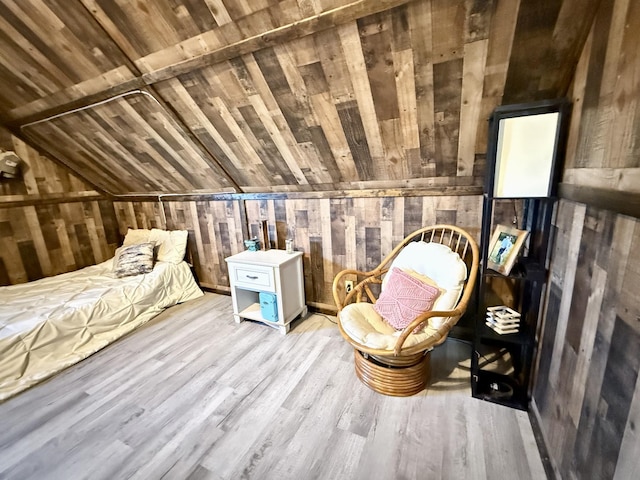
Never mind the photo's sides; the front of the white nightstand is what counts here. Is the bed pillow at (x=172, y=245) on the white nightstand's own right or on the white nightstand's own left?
on the white nightstand's own right

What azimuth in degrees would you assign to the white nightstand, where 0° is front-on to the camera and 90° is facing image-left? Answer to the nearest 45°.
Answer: approximately 45°

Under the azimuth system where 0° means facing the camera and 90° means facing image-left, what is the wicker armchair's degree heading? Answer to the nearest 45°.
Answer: approximately 45°

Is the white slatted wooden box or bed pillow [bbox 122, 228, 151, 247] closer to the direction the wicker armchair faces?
the bed pillow

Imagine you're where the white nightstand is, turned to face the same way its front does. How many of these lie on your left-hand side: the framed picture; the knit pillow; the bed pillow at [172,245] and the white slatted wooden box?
3

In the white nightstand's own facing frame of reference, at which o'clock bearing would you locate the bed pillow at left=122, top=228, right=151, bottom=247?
The bed pillow is roughly at 3 o'clock from the white nightstand.

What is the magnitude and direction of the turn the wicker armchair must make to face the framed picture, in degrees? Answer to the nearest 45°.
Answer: approximately 135° to its left

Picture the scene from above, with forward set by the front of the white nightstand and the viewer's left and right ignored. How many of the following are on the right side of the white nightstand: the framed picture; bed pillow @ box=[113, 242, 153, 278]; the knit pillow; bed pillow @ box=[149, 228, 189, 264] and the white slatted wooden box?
2

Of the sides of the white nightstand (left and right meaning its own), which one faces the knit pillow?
left

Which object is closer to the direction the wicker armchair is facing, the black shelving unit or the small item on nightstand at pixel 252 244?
the small item on nightstand
